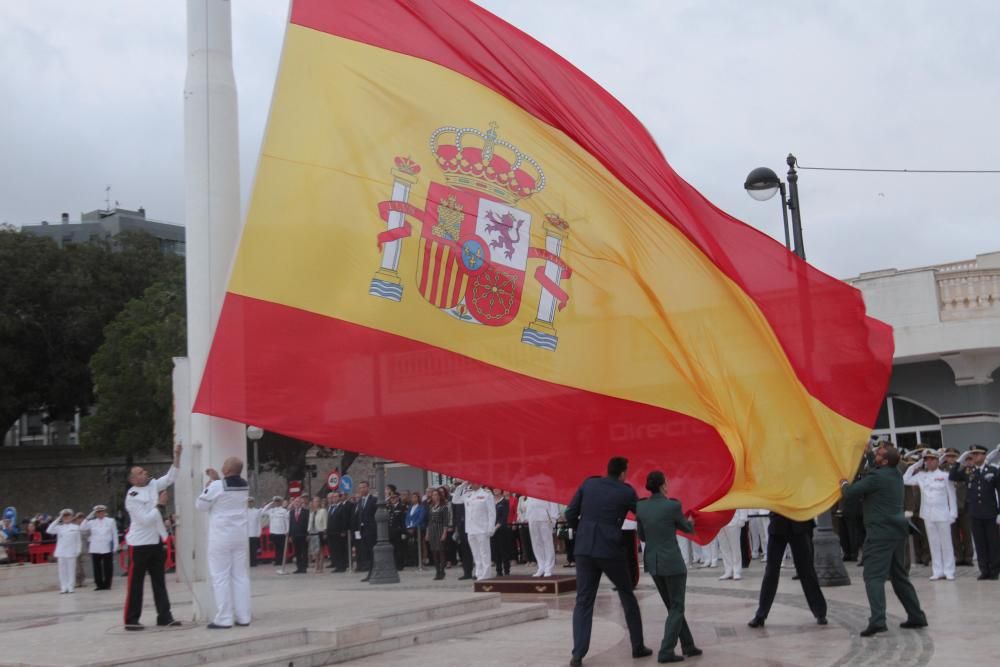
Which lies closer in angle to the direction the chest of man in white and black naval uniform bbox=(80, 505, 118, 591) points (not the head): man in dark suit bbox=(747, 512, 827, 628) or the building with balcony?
the man in dark suit

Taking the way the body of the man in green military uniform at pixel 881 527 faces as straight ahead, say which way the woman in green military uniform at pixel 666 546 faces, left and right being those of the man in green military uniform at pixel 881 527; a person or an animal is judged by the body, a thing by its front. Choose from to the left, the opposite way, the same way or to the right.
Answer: to the right

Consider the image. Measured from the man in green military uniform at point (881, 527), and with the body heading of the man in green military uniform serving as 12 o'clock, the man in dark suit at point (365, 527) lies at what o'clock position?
The man in dark suit is roughly at 12 o'clock from the man in green military uniform.

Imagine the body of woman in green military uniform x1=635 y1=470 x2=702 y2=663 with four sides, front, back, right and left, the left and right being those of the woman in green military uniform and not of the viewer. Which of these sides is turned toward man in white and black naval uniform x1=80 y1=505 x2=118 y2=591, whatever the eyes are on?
left

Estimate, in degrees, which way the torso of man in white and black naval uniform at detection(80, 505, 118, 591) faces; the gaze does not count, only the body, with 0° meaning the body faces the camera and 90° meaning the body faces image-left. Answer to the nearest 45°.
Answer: approximately 0°

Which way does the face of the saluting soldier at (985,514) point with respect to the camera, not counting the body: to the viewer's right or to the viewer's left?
to the viewer's left

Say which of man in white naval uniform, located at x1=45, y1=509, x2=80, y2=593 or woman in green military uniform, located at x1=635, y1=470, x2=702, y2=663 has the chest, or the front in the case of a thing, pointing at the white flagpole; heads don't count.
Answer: the man in white naval uniform

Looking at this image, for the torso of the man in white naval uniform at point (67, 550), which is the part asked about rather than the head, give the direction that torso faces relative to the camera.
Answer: toward the camera

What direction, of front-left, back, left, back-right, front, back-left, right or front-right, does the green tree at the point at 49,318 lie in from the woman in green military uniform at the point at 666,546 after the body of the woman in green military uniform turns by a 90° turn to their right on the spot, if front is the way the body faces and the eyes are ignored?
back

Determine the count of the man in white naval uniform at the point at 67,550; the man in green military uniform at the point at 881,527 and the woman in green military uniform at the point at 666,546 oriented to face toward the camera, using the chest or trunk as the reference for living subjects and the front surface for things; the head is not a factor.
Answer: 1

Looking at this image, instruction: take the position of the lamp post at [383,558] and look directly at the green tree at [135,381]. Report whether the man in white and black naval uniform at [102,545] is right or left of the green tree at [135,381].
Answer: left

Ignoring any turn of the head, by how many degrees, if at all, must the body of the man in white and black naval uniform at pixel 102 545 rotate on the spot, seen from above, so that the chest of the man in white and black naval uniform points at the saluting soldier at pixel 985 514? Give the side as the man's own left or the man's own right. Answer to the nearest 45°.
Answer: approximately 45° to the man's own left

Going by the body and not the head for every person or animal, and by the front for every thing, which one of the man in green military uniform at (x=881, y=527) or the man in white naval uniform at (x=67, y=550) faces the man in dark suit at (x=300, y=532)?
the man in green military uniform

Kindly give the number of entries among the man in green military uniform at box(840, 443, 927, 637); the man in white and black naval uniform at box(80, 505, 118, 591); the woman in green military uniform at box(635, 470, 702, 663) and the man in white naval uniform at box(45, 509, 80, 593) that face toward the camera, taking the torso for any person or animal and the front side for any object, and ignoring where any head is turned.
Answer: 2
